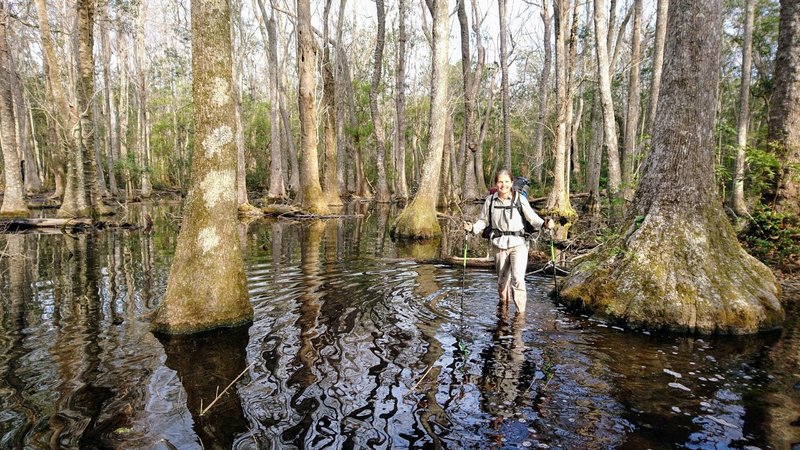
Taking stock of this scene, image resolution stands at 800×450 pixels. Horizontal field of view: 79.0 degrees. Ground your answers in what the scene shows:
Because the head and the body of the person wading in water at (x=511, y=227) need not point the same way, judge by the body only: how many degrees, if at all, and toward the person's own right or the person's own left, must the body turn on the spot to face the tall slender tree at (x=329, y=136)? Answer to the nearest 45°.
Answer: approximately 135° to the person's own right

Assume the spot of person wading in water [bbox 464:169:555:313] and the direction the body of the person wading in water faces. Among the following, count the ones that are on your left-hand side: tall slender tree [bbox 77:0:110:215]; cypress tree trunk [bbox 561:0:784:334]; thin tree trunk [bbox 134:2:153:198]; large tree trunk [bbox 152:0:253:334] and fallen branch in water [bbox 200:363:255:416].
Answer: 1

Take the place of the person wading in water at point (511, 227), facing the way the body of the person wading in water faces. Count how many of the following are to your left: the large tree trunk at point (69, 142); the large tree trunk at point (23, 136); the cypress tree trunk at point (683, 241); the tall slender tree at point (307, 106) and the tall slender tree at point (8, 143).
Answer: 1

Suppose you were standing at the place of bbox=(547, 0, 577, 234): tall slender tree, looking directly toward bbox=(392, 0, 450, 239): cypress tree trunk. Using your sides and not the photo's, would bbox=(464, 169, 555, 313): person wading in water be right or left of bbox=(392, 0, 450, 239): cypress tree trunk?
left

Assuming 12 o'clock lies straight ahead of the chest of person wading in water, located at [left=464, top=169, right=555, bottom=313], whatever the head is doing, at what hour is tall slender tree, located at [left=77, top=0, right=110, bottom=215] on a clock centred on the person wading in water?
The tall slender tree is roughly at 4 o'clock from the person wading in water.

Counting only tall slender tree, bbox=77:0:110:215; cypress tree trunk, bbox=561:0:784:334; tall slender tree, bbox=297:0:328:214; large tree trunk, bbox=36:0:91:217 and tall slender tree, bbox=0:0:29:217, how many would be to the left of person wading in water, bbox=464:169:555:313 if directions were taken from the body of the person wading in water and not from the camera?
1

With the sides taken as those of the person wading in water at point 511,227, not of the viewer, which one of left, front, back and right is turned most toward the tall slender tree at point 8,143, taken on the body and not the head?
right

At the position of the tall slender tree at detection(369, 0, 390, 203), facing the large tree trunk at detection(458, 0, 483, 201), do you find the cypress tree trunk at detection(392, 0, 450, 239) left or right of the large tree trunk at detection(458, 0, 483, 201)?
right

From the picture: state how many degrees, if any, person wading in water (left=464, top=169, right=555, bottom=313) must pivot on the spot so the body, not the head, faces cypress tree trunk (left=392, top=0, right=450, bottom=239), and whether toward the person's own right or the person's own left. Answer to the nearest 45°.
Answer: approximately 180°

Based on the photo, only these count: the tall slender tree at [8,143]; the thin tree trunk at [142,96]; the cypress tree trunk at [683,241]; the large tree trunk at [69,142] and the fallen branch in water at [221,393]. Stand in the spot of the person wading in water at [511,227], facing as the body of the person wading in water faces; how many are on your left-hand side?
1

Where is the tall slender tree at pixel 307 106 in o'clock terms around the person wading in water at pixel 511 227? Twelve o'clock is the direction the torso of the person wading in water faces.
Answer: The tall slender tree is roughly at 5 o'clock from the person wading in water.

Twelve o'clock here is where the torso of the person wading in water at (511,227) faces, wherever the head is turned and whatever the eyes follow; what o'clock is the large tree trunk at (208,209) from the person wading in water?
The large tree trunk is roughly at 2 o'clock from the person wading in water.

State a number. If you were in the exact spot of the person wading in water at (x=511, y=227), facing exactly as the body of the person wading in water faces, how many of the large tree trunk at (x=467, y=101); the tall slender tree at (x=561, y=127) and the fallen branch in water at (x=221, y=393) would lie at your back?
2

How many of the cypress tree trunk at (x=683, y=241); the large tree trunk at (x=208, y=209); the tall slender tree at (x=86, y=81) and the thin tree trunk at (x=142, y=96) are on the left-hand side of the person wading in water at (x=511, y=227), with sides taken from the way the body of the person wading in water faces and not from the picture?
1

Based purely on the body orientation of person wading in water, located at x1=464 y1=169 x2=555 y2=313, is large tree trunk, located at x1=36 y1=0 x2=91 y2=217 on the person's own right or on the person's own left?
on the person's own right

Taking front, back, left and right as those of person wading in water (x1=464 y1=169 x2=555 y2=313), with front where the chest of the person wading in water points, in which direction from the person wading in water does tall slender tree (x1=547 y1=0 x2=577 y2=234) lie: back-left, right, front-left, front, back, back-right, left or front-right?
back

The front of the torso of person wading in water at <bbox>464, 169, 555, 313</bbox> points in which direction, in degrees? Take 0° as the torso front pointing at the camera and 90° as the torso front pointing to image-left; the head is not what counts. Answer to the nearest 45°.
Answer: approximately 0°

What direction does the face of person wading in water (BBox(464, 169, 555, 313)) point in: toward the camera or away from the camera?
toward the camera

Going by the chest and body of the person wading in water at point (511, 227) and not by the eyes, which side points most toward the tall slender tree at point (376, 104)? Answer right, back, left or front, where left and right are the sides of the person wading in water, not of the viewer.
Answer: back
